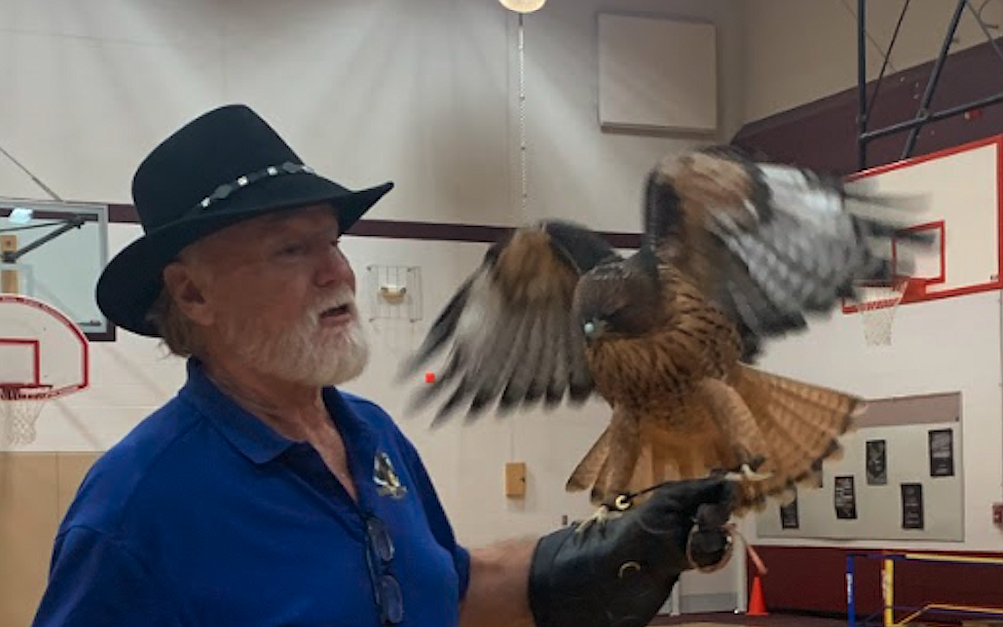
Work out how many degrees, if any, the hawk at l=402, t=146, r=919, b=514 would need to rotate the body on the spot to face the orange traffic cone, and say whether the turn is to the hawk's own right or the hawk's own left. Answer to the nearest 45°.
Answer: approximately 135° to the hawk's own right

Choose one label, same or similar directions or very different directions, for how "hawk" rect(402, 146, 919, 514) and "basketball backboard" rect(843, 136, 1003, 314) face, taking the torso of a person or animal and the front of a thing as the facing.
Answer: same or similar directions

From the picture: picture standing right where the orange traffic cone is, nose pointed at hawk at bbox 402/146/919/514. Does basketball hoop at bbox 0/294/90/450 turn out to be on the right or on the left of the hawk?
right

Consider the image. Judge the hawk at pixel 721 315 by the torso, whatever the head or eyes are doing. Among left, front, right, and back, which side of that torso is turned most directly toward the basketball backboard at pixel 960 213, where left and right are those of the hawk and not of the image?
back

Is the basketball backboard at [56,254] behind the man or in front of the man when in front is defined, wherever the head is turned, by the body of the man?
behind

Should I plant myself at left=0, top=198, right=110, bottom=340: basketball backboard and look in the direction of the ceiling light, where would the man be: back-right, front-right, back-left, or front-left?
front-right

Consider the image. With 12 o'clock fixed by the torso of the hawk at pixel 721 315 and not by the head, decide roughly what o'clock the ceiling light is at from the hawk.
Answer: The ceiling light is roughly at 4 o'clock from the hawk.

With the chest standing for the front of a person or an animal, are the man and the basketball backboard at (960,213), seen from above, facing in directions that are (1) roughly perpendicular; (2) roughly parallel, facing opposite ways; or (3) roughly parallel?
roughly perpendicular

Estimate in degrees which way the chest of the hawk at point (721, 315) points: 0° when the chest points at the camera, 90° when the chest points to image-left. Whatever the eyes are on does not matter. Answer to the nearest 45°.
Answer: approximately 45°

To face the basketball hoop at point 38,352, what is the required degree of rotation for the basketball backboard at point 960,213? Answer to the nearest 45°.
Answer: approximately 45° to its right

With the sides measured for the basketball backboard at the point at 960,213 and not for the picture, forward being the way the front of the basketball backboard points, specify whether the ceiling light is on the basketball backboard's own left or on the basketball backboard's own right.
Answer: on the basketball backboard's own right
